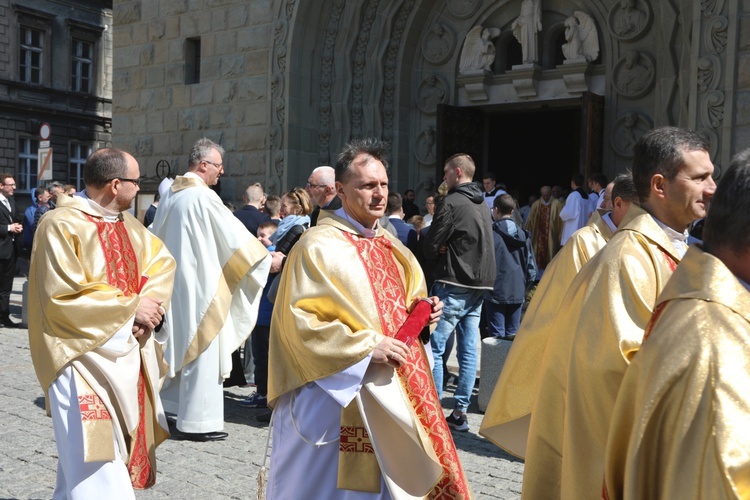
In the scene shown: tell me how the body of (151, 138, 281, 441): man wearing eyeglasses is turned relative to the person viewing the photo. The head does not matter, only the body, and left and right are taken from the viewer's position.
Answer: facing to the right of the viewer

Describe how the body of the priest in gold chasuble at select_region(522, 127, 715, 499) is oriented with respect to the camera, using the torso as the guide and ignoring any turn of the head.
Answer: to the viewer's right

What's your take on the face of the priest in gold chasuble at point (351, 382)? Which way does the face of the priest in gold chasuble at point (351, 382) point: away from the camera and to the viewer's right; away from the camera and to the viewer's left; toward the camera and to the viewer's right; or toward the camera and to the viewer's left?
toward the camera and to the viewer's right

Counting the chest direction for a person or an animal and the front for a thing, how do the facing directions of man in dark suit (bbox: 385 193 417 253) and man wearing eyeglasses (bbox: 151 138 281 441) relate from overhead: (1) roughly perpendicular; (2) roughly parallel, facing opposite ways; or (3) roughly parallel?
roughly perpendicular

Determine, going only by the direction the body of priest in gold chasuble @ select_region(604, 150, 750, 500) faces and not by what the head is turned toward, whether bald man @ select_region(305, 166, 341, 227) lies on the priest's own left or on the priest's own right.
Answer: on the priest's own left

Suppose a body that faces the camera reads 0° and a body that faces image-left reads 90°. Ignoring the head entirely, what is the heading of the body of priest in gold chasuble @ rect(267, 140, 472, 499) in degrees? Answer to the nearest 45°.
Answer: approximately 315°

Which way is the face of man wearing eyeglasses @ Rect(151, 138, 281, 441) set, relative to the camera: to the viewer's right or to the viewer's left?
to the viewer's right

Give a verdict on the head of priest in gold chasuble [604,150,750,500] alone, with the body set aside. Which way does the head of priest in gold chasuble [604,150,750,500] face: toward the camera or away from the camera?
away from the camera

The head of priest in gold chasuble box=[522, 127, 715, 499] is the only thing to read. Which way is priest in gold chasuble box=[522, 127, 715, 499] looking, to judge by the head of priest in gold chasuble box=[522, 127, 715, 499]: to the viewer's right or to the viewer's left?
to the viewer's right

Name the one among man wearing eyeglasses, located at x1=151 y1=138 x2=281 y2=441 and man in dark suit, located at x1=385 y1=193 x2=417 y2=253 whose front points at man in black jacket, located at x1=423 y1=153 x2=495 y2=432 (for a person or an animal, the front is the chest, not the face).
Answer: the man wearing eyeglasses

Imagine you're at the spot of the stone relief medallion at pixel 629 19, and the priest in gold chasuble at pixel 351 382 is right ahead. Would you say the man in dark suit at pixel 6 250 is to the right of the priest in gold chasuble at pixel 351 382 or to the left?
right
